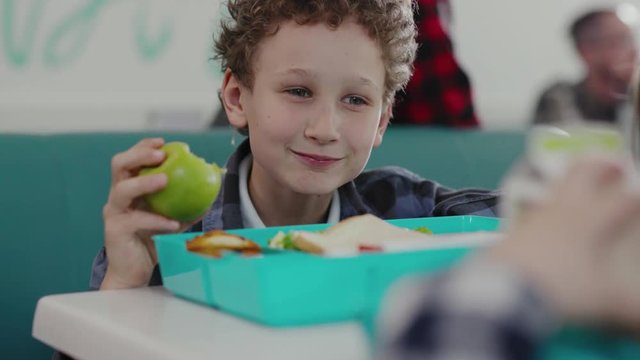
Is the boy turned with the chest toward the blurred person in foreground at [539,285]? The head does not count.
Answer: yes

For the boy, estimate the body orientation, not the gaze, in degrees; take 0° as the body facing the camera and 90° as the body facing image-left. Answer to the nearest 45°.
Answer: approximately 0°

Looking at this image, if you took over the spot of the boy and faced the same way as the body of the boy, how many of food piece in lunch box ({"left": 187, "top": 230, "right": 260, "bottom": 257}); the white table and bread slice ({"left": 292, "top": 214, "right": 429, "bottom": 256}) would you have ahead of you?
3

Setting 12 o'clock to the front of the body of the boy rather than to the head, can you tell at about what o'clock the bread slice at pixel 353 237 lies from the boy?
The bread slice is roughly at 12 o'clock from the boy.

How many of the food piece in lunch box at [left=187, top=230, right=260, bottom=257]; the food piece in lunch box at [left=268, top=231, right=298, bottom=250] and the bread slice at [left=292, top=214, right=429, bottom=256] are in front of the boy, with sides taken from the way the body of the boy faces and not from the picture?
3

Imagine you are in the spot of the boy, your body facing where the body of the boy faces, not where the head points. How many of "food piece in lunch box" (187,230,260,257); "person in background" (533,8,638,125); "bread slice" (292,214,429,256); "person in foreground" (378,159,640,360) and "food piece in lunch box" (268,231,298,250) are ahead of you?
4

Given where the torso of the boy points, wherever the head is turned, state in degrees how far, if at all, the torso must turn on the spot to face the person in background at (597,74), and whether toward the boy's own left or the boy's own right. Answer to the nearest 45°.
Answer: approximately 135° to the boy's own left

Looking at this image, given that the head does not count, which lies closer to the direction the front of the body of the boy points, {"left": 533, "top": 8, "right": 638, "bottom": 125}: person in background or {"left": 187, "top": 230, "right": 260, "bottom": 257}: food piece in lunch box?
the food piece in lunch box

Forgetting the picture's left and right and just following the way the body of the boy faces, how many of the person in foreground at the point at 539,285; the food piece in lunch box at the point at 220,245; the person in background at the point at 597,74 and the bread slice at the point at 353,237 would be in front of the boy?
3

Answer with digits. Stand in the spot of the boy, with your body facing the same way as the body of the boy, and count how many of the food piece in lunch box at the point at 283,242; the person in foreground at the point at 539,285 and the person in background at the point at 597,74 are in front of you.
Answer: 2

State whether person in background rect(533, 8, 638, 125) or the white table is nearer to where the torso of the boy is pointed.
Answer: the white table
